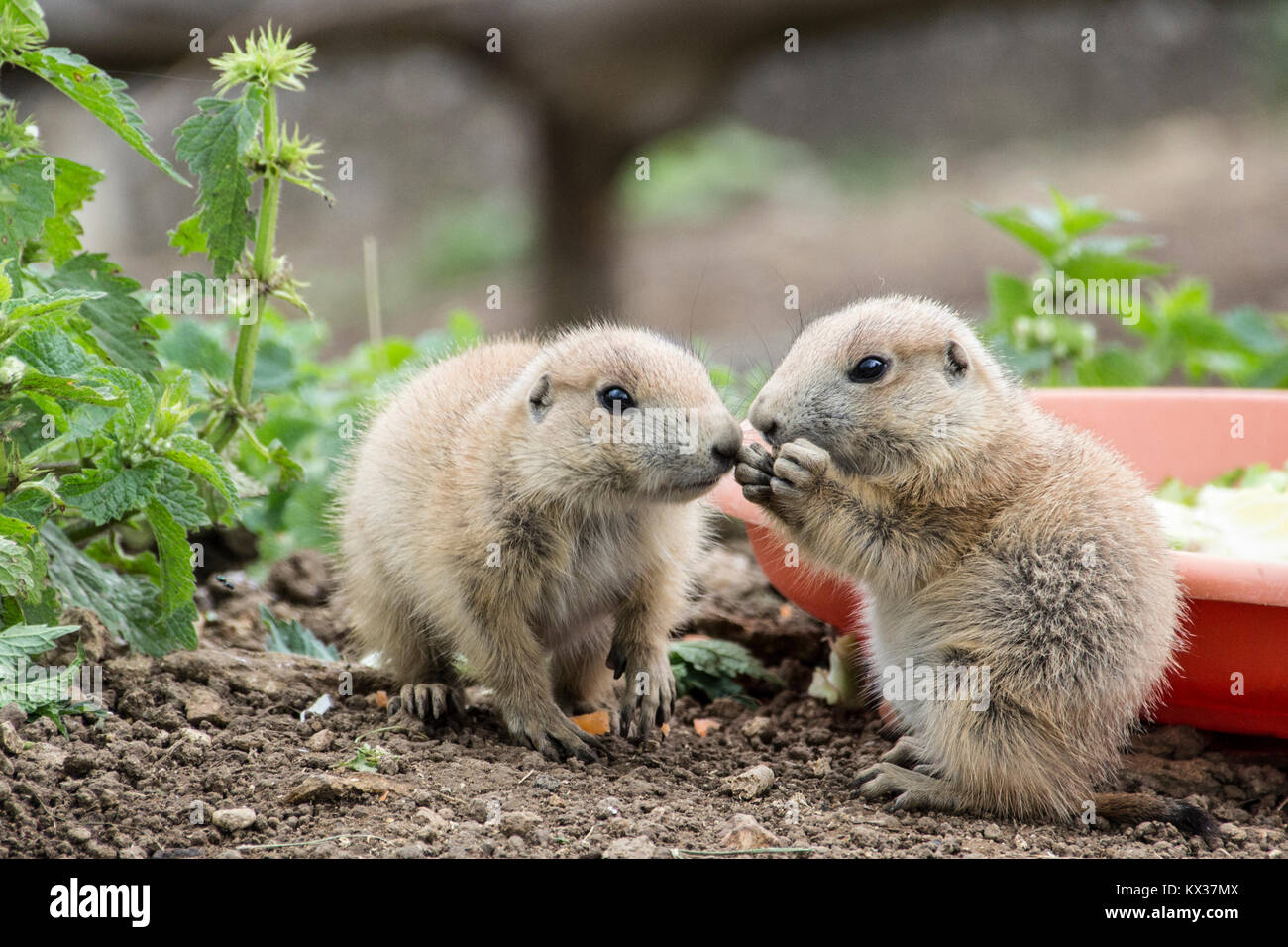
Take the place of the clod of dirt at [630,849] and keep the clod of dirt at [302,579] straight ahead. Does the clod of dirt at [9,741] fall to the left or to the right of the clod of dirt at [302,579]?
left

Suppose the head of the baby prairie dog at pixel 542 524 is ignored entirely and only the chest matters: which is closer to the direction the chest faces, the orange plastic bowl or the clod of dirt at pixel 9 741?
the orange plastic bowl

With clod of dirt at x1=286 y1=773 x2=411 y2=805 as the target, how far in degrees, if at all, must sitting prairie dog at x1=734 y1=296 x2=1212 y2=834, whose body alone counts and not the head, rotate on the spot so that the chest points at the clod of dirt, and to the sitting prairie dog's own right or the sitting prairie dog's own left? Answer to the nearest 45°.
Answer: approximately 45° to the sitting prairie dog's own left

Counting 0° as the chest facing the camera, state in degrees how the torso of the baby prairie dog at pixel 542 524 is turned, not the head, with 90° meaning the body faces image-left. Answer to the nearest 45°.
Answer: approximately 315°

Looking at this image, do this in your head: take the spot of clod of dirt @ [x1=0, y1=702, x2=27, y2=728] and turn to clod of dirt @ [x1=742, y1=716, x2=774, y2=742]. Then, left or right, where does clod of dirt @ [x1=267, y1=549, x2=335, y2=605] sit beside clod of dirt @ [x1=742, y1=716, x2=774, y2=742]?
left

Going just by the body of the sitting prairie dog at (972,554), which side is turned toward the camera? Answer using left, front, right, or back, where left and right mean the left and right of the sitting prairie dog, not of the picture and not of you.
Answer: left

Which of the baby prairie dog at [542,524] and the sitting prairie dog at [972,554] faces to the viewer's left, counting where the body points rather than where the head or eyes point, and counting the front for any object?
the sitting prairie dog
